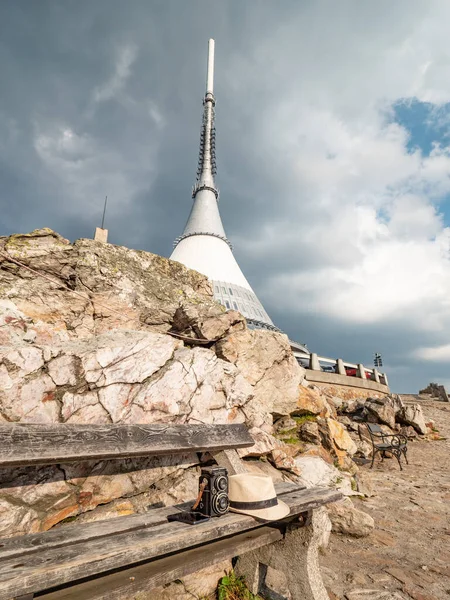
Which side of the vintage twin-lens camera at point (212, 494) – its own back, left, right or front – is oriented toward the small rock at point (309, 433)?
left

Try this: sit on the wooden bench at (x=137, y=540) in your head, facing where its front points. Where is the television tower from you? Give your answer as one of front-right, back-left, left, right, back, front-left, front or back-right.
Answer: back-left

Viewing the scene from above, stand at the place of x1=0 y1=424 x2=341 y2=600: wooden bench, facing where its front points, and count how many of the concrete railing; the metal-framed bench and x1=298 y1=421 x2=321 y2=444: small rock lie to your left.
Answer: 3

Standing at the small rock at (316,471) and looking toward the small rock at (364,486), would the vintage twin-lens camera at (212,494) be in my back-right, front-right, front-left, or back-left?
back-right

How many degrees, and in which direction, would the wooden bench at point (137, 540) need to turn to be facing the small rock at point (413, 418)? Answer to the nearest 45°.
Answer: approximately 90° to its left

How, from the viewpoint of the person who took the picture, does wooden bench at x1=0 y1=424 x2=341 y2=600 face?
facing the viewer and to the right of the viewer

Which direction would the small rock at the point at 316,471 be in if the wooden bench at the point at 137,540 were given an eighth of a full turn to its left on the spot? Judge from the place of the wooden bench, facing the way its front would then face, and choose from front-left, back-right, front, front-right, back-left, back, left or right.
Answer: front-left

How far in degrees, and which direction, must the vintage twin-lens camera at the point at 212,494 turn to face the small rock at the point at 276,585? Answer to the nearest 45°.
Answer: approximately 90° to its left

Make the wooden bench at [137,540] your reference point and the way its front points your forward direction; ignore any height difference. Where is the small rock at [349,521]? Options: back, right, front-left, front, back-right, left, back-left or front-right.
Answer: left

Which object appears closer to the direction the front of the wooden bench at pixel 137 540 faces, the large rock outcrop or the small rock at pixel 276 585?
the small rock

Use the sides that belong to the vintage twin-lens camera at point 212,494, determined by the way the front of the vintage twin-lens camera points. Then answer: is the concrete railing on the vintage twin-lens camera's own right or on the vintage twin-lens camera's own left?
on the vintage twin-lens camera's own left

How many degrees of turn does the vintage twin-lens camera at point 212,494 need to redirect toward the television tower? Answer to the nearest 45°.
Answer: approximately 135° to its left

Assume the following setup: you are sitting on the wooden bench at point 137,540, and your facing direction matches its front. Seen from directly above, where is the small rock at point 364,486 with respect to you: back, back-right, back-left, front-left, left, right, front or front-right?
left

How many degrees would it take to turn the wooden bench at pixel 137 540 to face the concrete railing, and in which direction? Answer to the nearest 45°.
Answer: approximately 90° to its left

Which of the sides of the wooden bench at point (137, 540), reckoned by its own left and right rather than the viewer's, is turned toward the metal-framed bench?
left
